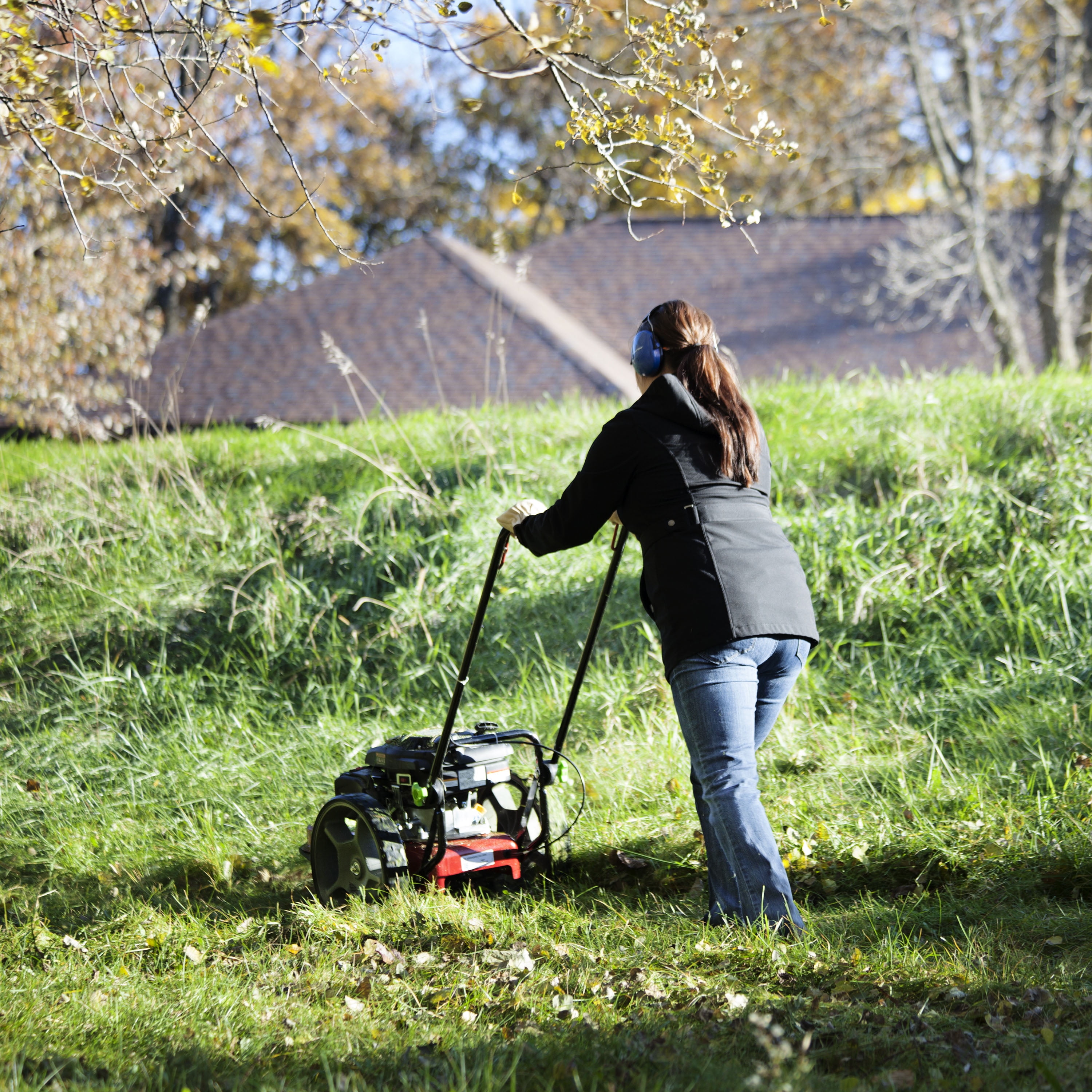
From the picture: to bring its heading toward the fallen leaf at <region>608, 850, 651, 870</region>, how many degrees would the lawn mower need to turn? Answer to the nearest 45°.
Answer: approximately 90° to its right

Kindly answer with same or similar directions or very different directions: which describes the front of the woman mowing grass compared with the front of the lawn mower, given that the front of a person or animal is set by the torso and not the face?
same or similar directions

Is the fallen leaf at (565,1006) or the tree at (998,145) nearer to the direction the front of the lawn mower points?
the tree

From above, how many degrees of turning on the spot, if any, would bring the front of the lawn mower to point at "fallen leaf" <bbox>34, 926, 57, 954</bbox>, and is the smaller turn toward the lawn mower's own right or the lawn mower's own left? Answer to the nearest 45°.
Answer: approximately 45° to the lawn mower's own left

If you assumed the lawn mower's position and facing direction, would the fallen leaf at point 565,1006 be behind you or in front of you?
behind

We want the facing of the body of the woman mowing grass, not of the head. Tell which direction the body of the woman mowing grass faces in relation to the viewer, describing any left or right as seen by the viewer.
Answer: facing away from the viewer and to the left of the viewer

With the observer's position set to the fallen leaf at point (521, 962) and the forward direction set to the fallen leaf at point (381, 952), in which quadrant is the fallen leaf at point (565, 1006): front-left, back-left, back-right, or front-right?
back-left

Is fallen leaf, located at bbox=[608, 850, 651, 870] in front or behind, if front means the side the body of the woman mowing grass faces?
in front

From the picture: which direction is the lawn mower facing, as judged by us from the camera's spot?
facing away from the viewer and to the left of the viewer

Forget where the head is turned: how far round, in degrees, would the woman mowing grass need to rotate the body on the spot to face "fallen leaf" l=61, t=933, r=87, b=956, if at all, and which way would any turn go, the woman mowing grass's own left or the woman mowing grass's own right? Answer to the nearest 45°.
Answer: approximately 45° to the woman mowing grass's own left
